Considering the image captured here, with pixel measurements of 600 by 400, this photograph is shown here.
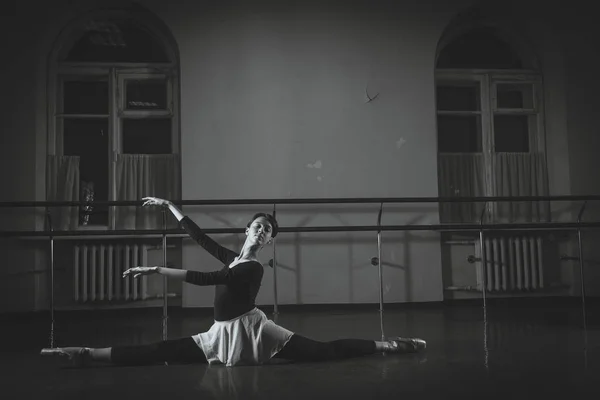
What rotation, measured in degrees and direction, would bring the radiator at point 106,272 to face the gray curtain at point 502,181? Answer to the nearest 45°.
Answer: approximately 90° to its left

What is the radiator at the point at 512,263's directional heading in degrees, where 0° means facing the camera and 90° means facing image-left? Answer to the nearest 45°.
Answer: approximately 0°

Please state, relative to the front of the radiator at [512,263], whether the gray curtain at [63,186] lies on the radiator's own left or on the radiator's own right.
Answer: on the radiator's own right

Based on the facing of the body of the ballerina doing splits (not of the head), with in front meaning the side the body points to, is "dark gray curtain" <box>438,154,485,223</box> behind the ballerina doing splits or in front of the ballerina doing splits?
behind

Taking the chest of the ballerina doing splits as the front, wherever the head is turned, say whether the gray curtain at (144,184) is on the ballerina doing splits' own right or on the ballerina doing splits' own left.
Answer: on the ballerina doing splits' own right

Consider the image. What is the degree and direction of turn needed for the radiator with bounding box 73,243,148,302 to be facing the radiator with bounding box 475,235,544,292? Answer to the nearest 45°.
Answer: approximately 90° to its left

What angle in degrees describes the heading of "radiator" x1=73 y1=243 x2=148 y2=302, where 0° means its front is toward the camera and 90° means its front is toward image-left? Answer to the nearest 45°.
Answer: approximately 0°

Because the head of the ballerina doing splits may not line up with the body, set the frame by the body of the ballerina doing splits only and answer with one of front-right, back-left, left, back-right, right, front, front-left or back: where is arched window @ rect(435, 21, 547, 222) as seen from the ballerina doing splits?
back

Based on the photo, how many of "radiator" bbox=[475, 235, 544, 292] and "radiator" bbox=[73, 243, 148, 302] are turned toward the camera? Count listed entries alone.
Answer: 2

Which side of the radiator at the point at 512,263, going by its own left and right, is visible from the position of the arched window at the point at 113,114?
right
